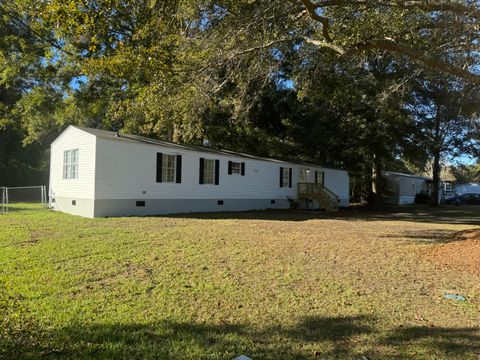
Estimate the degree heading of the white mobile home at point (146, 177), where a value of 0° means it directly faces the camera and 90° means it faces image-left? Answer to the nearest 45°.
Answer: approximately 315°

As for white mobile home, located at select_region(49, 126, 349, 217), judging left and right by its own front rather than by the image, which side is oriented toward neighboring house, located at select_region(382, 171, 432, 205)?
left

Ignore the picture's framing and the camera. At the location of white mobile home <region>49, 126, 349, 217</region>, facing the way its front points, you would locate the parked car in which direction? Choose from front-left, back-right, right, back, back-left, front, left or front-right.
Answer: left

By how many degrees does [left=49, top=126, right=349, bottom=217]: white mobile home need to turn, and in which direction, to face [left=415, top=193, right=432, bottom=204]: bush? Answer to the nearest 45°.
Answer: approximately 90° to its left
